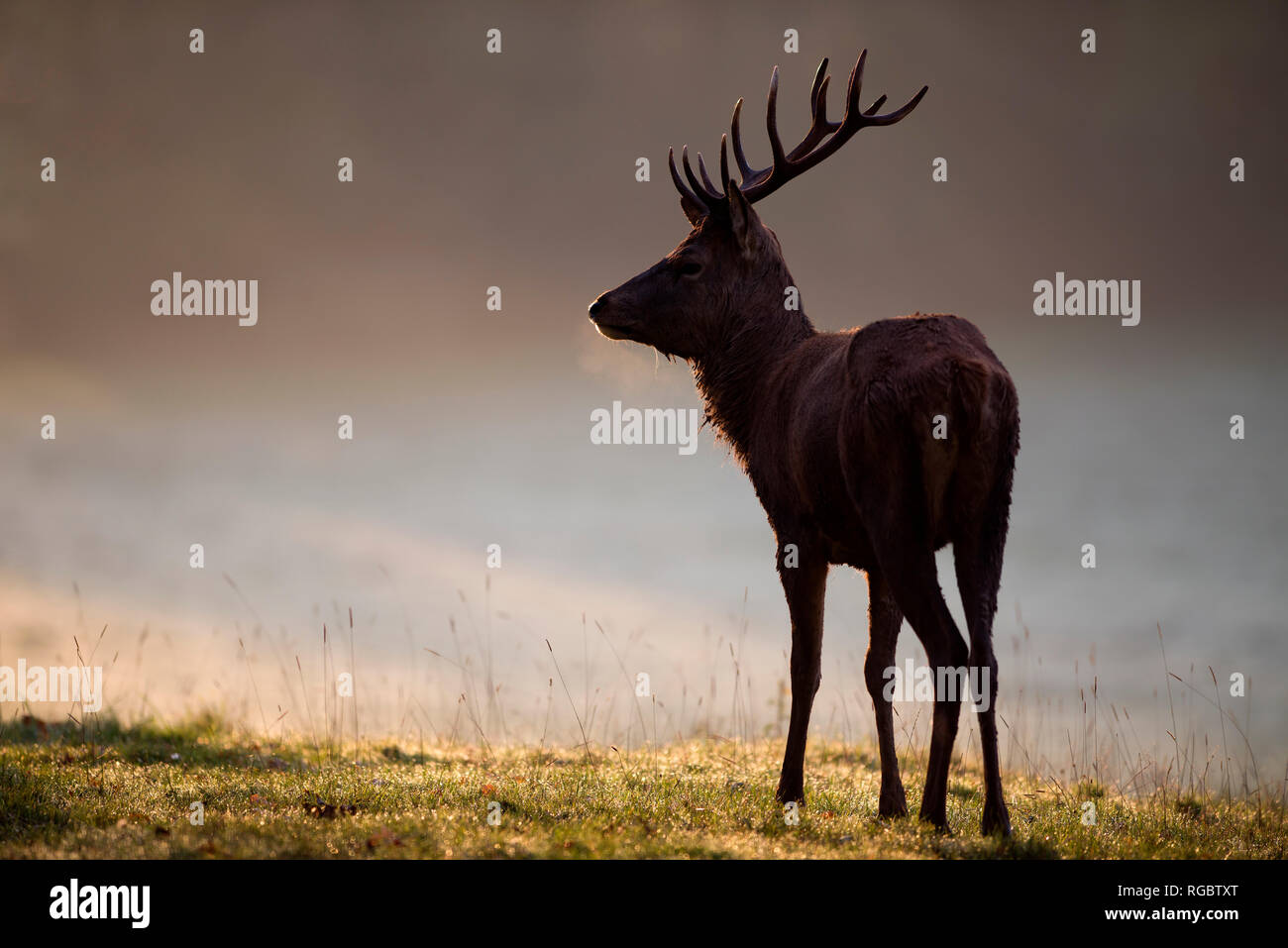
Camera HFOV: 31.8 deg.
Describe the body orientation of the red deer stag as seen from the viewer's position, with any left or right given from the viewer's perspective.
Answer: facing away from the viewer and to the left of the viewer
